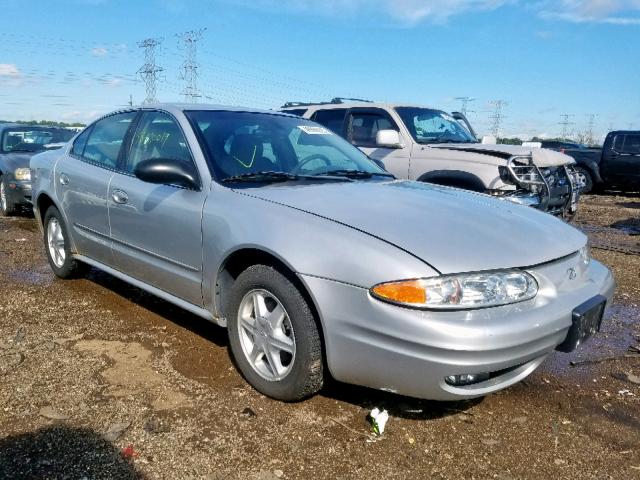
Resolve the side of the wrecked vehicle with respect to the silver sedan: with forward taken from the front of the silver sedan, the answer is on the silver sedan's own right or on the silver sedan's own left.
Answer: on the silver sedan's own left

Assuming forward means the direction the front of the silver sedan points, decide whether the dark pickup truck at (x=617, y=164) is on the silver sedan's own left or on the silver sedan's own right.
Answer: on the silver sedan's own left

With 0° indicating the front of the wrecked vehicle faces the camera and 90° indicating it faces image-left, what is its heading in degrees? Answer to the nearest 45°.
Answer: approximately 315°

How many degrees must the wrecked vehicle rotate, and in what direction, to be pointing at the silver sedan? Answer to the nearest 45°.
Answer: approximately 45° to its right

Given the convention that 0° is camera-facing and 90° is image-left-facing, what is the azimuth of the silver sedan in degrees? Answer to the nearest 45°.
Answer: approximately 315°

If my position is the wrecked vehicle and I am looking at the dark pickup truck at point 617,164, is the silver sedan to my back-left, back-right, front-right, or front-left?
back-right

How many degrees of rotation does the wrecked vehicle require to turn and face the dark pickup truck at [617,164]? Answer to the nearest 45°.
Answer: approximately 90° to its left

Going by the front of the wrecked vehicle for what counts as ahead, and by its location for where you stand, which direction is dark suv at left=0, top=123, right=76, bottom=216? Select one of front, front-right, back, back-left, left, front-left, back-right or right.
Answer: back-right

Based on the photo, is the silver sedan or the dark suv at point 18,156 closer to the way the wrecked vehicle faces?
the silver sedan
